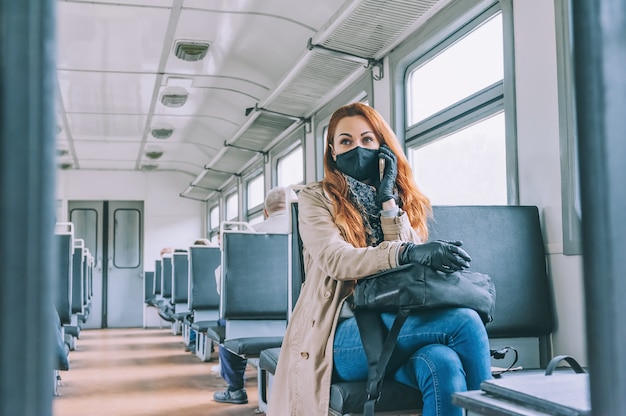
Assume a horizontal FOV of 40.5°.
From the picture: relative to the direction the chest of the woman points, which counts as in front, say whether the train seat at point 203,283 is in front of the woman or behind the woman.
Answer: behind

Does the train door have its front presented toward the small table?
yes

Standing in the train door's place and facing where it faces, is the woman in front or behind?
in front

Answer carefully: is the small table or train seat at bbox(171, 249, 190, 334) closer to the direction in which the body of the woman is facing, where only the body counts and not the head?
the small table

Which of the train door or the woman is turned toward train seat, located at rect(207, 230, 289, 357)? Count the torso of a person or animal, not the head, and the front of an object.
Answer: the train door

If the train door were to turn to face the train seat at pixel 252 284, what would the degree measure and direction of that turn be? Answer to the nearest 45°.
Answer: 0° — it already faces it

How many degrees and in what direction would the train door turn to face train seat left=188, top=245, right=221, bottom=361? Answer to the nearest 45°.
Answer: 0° — it already faces it

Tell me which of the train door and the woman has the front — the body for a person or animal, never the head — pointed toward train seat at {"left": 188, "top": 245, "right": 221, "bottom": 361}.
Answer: the train door

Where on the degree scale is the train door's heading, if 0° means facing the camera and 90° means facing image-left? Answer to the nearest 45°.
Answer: approximately 0°

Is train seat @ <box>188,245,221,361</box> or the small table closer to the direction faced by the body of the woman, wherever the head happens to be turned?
the small table

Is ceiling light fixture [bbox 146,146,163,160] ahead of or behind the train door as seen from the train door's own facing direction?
ahead

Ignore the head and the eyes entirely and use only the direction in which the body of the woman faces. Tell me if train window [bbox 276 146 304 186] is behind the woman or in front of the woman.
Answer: behind

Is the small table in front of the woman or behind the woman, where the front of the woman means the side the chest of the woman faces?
in front

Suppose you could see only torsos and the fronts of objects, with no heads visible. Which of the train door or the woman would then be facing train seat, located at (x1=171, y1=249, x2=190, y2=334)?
the train door
